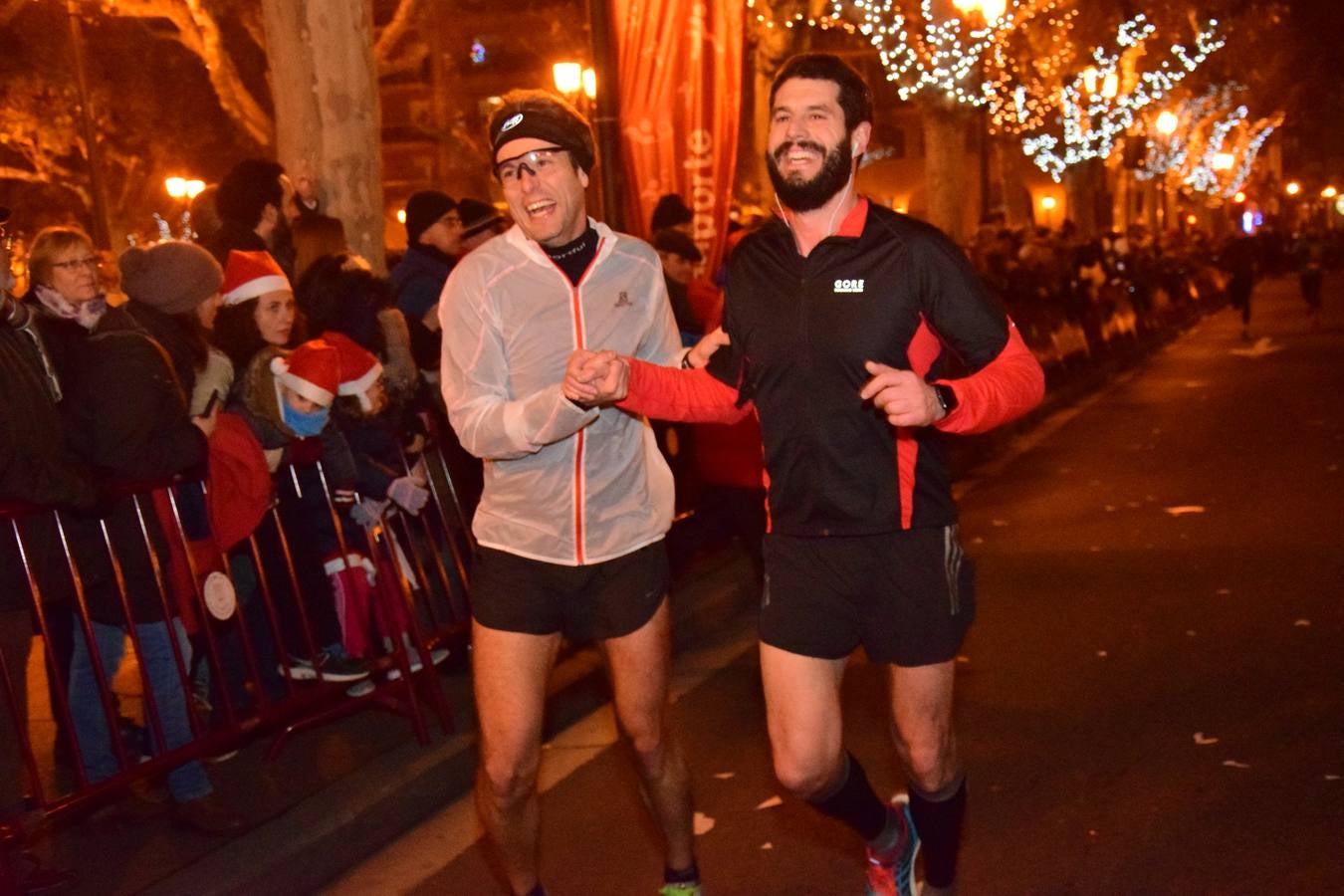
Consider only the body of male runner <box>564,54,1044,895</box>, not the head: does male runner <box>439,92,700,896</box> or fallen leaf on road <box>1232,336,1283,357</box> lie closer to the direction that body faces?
the male runner

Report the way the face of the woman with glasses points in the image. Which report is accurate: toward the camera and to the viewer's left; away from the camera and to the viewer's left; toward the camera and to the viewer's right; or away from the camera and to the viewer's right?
toward the camera and to the viewer's right

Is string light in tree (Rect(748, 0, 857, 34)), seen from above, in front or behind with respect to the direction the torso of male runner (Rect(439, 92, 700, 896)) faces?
behind

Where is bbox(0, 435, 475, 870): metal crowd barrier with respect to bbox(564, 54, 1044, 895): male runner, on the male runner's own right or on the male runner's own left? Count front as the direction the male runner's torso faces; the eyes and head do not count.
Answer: on the male runner's own right

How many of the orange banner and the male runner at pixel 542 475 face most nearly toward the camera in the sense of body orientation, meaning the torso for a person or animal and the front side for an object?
2

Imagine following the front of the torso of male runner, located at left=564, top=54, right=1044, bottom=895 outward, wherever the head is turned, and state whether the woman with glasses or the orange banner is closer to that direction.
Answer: the woman with glasses

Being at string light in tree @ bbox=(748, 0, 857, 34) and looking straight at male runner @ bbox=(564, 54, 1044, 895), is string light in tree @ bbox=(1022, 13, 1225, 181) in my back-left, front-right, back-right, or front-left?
back-left
